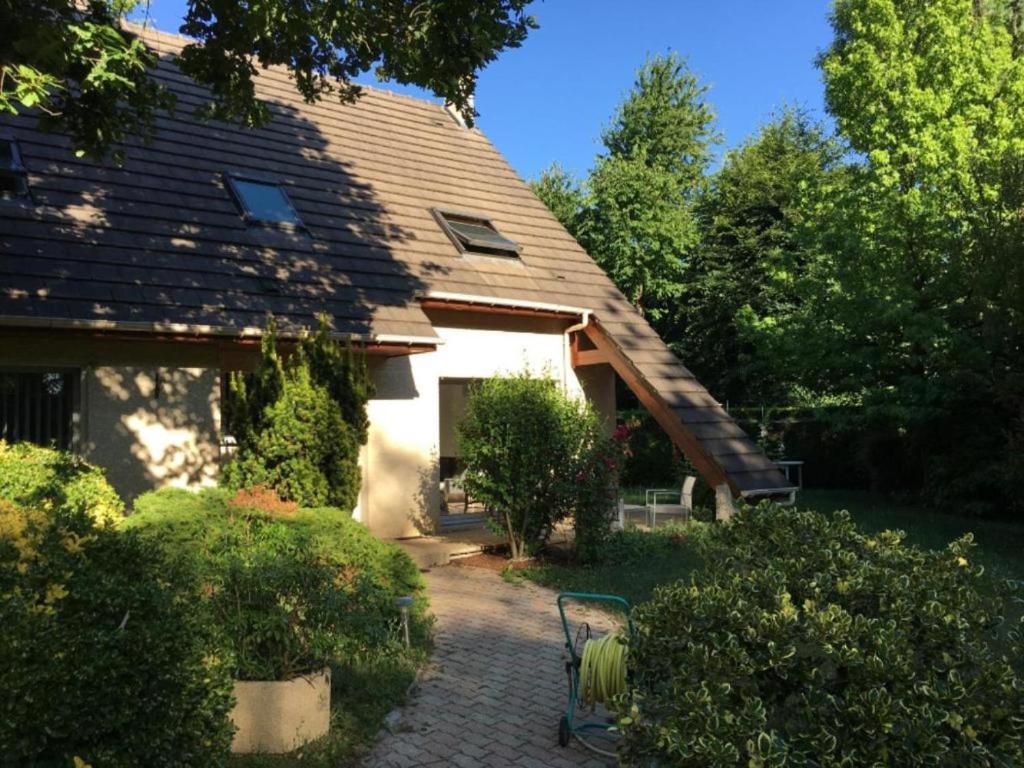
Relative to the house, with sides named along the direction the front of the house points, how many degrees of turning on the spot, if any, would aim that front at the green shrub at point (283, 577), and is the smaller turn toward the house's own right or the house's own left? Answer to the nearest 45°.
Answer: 0° — it already faces it

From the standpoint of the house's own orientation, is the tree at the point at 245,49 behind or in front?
in front

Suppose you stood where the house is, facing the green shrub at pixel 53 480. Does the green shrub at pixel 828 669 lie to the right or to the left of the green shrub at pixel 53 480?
left

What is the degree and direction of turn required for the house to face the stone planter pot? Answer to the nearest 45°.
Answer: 0° — it already faces it

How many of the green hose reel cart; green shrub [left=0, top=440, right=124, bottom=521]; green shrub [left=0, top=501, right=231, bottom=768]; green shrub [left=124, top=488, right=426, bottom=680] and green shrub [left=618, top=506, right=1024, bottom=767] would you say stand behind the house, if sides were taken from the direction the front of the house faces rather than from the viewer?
0

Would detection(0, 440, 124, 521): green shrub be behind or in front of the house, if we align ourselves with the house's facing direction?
in front

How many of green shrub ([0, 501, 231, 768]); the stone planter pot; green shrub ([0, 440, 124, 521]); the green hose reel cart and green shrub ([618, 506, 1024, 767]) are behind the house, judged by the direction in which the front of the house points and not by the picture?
0

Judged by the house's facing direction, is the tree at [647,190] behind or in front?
behind

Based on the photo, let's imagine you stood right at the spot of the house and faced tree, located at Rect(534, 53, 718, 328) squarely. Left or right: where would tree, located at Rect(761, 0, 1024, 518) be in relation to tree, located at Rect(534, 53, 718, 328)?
right

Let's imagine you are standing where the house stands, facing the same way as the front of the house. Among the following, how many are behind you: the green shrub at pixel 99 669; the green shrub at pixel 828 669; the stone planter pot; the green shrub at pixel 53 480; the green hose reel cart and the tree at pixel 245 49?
0

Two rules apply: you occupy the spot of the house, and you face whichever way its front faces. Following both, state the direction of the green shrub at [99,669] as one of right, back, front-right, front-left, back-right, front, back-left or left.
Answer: front

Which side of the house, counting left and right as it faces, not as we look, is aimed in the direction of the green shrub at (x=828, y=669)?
front

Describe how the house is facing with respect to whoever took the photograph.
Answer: facing the viewer

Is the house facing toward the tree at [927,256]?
no

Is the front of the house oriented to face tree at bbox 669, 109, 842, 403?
no
